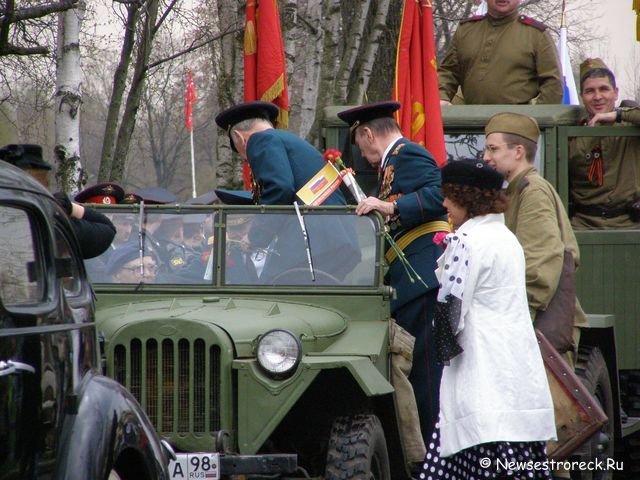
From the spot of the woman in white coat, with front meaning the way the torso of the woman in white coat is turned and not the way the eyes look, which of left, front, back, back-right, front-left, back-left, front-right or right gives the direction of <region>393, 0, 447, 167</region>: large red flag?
front-right

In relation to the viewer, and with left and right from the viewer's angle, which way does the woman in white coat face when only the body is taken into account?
facing away from the viewer and to the left of the viewer

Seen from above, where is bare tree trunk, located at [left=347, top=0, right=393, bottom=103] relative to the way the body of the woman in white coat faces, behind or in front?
in front

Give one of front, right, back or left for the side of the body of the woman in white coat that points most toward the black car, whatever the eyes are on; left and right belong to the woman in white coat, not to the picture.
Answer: left

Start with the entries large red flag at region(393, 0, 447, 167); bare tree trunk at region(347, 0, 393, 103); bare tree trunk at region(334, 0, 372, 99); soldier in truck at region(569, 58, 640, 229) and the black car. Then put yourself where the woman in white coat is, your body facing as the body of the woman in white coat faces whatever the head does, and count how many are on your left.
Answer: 1

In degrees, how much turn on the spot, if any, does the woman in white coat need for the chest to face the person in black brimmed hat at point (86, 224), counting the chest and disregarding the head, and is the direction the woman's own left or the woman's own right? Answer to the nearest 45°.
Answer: approximately 45° to the woman's own left

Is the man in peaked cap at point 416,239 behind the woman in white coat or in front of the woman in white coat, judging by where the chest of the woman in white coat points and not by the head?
in front

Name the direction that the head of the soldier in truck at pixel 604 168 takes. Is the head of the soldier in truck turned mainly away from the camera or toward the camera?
toward the camera

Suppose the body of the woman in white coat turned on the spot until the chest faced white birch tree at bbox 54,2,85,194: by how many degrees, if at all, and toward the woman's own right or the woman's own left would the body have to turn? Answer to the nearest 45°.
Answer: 0° — they already face it

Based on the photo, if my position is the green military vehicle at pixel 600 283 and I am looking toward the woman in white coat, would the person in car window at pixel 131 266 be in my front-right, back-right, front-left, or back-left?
front-right

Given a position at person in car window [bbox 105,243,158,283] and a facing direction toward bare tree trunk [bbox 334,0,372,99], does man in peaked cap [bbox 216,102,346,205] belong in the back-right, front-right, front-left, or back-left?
front-right

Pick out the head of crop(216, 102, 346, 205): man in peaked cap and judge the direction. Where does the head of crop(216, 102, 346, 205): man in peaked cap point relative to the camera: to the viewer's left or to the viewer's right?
to the viewer's left

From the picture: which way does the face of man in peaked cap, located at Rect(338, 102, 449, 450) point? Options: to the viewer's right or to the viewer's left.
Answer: to the viewer's left

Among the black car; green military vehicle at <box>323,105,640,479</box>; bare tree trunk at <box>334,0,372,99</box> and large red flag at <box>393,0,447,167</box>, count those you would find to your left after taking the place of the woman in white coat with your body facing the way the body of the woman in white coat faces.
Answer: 1

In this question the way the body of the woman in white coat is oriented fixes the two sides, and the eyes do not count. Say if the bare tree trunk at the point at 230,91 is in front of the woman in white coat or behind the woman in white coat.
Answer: in front
